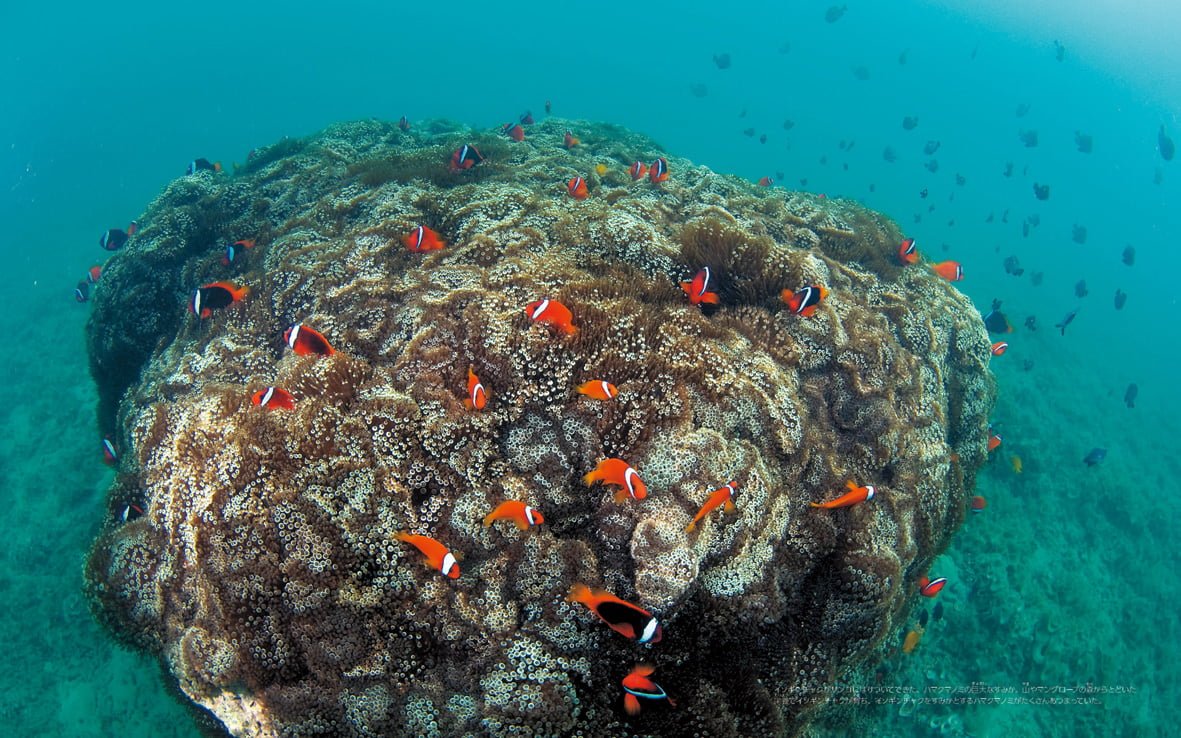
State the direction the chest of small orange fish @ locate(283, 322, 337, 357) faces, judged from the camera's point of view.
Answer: to the viewer's left

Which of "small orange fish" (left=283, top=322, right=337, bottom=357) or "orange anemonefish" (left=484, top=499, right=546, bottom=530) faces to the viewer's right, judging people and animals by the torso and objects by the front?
the orange anemonefish

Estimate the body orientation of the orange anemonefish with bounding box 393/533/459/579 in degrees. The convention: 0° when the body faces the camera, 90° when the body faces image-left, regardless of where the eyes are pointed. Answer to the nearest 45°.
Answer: approximately 270°

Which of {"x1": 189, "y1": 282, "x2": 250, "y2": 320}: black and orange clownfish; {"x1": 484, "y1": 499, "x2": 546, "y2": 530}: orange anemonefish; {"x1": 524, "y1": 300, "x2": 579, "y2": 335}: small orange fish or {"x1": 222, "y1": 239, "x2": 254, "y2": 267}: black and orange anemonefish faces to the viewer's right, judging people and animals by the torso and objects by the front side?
{"x1": 484, "y1": 499, "x2": 546, "y2": 530}: orange anemonefish

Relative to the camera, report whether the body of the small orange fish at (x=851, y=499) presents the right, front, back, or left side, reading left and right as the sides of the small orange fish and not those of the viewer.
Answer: right

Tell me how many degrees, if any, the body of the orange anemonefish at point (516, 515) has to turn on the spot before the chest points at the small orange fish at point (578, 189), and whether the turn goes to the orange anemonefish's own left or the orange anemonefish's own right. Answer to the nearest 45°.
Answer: approximately 90° to the orange anemonefish's own left

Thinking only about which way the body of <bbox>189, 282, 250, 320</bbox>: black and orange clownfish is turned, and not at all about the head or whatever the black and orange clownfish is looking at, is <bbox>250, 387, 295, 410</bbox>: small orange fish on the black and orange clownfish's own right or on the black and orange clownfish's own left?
on the black and orange clownfish's own left

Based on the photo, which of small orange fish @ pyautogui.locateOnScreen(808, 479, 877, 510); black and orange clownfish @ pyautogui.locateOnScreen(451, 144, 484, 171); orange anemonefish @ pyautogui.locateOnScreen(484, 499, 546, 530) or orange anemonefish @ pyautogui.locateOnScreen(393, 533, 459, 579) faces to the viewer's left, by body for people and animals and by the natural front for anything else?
the black and orange clownfish

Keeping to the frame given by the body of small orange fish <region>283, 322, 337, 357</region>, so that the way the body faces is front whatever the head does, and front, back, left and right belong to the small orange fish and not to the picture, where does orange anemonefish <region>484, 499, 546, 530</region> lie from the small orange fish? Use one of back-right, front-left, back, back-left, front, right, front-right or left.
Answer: back-left

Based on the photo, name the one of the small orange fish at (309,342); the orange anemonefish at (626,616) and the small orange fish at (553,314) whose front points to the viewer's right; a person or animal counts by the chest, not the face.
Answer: the orange anemonefish

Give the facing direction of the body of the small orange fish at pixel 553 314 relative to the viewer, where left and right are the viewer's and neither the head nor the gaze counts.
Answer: facing to the left of the viewer

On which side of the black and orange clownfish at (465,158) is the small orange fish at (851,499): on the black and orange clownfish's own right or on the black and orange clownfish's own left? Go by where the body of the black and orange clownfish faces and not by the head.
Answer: on the black and orange clownfish's own left
